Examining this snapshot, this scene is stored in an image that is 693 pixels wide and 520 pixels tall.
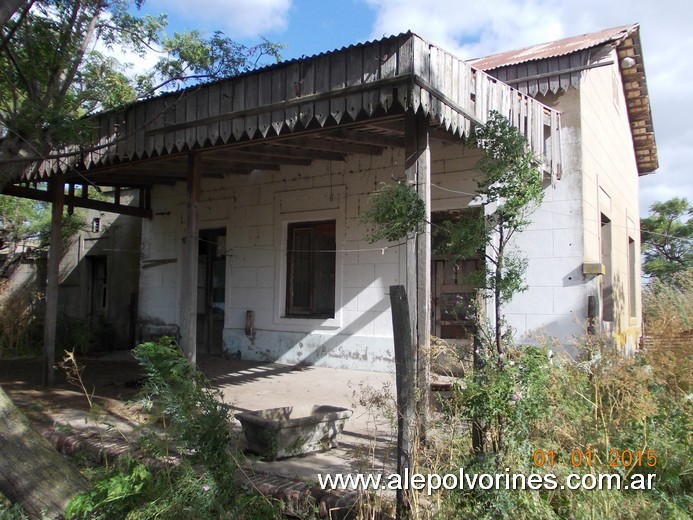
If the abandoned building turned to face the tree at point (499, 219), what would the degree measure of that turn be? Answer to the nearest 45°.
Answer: approximately 45° to its left

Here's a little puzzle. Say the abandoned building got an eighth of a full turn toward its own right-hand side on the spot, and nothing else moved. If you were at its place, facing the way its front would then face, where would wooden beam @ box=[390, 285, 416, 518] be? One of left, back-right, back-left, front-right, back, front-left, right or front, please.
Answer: left

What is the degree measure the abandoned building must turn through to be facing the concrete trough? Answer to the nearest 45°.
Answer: approximately 45° to its left

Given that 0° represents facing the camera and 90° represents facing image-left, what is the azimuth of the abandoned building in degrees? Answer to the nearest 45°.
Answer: approximately 45°
